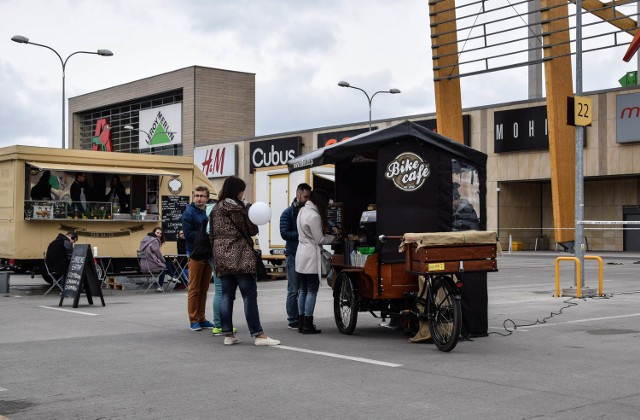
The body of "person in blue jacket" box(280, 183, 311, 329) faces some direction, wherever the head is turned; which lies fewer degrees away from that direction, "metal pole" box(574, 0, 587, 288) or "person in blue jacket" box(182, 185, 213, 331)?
the metal pole

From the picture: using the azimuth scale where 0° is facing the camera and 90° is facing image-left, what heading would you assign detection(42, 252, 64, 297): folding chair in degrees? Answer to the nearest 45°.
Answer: approximately 270°

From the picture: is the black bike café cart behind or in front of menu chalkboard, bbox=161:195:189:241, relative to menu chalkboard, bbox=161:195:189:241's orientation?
in front

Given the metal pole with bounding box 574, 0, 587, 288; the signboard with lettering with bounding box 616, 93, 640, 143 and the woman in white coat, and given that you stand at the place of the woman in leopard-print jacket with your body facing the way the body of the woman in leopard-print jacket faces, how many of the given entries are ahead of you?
3

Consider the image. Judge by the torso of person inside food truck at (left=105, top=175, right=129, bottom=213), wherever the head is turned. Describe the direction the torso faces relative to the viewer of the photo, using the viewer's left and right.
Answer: facing the viewer and to the left of the viewer

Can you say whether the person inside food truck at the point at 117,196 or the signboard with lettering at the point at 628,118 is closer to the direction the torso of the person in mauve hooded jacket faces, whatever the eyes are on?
the signboard with lettering

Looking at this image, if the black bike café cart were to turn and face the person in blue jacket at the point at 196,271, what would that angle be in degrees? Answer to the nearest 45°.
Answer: approximately 45° to its left

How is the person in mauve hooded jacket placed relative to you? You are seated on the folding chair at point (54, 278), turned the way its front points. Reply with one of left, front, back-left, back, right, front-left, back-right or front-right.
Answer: front

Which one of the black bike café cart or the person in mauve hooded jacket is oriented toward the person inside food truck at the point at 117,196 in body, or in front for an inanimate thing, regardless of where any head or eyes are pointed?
the black bike café cart

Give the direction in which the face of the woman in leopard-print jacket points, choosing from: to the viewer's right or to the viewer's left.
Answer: to the viewer's right

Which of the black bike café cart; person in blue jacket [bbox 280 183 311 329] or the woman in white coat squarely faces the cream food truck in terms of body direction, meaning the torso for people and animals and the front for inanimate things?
the black bike café cart

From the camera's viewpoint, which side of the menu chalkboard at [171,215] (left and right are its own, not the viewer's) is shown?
front
